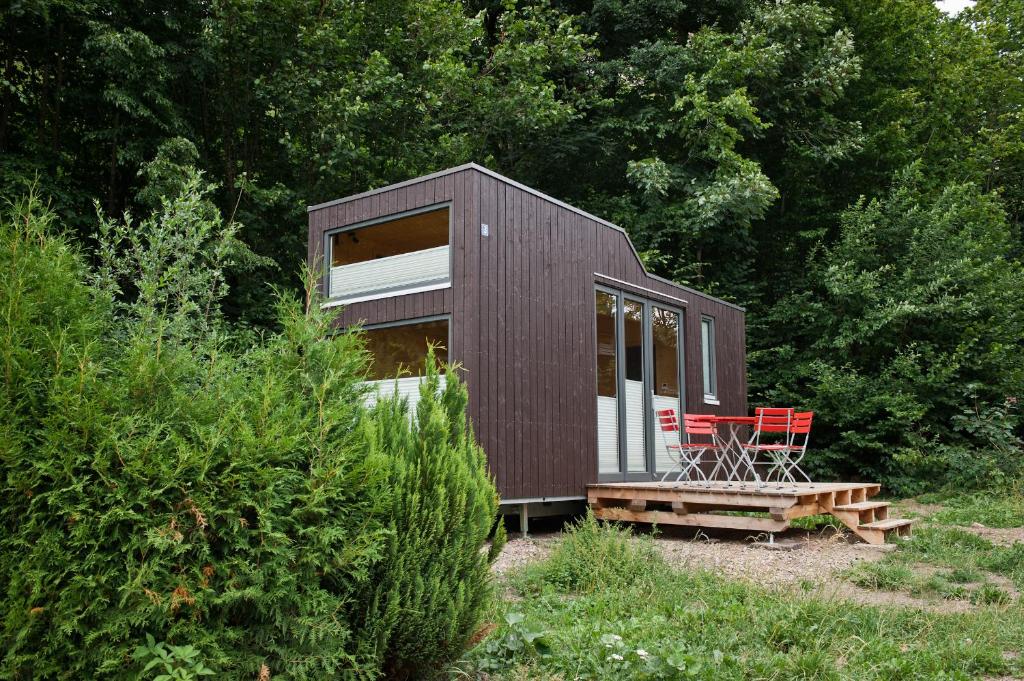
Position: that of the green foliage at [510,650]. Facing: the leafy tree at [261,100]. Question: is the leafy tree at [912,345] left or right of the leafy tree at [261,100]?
right

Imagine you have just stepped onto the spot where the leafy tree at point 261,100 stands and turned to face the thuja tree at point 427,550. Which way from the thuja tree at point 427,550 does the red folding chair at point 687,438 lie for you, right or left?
left

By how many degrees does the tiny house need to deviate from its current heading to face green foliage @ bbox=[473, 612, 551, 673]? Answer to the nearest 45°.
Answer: approximately 45° to its right

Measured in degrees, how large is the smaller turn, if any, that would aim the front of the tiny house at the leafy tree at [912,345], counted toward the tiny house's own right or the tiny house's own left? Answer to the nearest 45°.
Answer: approximately 90° to the tiny house's own left

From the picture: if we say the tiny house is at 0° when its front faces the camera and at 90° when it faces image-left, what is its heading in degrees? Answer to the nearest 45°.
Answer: approximately 315°

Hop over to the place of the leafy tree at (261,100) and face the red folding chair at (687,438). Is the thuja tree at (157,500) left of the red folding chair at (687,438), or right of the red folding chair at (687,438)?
right

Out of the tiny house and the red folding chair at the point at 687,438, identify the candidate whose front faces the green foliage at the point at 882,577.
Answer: the tiny house
